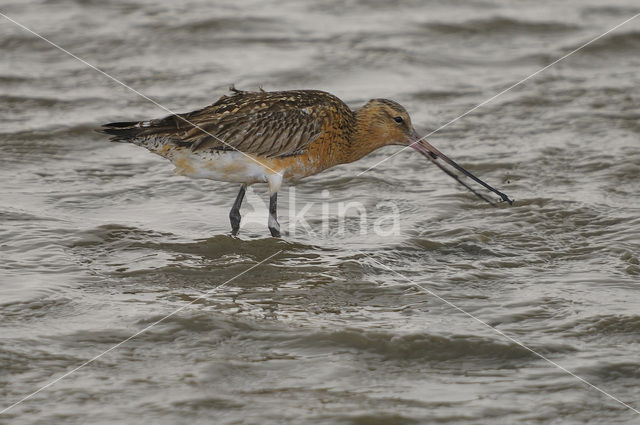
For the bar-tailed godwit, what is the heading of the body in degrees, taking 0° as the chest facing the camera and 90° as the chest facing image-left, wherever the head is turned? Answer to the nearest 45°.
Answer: approximately 270°
